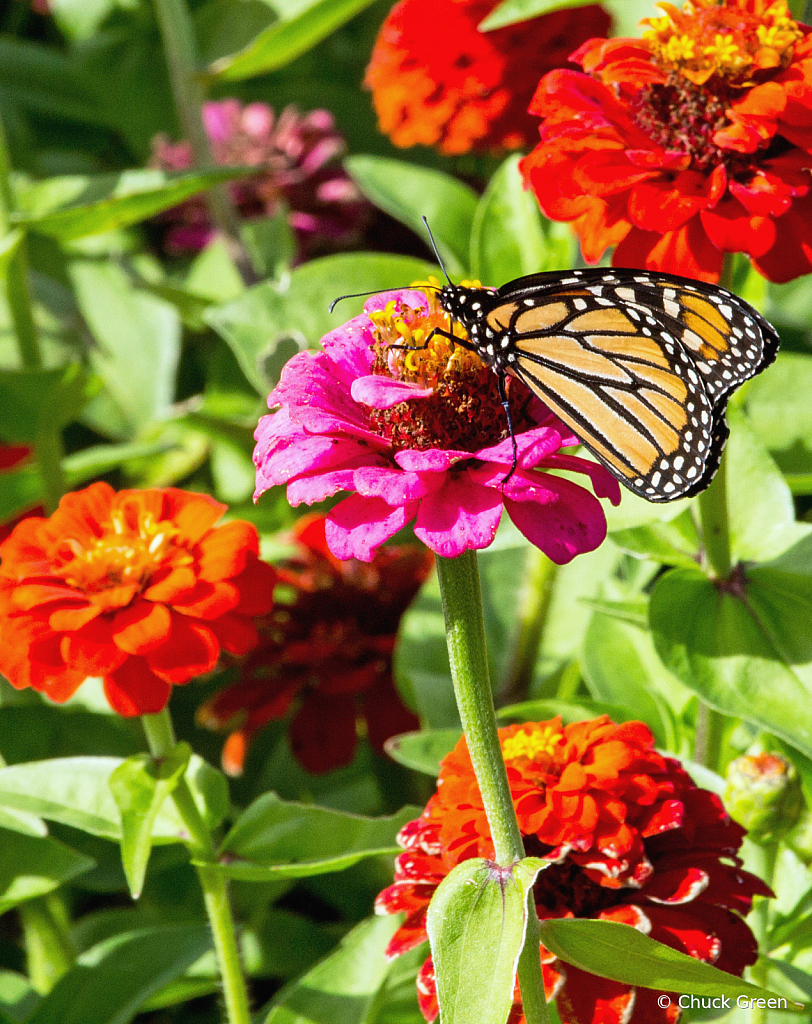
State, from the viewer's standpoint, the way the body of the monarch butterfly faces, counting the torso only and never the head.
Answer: to the viewer's left

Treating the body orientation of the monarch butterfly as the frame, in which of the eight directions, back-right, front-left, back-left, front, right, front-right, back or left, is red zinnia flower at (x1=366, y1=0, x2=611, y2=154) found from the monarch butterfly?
right

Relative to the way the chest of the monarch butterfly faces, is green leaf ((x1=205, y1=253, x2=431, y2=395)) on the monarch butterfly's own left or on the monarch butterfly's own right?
on the monarch butterfly's own right

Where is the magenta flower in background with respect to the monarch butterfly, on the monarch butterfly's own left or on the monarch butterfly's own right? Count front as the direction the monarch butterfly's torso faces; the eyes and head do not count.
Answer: on the monarch butterfly's own right
